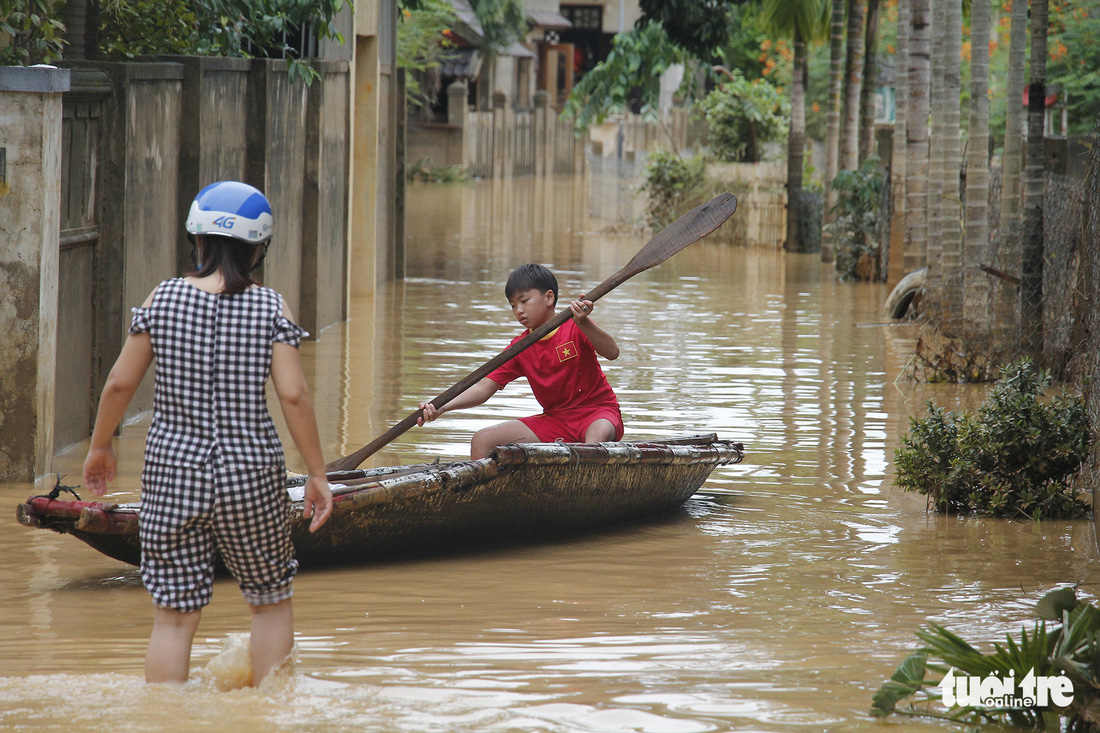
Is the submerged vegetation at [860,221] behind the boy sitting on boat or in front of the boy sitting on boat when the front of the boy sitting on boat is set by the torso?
behind

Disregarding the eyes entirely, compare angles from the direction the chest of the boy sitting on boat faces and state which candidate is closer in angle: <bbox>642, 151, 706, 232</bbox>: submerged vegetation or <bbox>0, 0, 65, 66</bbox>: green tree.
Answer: the green tree

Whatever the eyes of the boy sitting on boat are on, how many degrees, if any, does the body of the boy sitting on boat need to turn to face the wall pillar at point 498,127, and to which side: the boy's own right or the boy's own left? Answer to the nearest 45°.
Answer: approximately 135° to the boy's own right

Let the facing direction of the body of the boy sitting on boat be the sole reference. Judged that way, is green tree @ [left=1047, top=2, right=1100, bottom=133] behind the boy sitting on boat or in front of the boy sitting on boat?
behind

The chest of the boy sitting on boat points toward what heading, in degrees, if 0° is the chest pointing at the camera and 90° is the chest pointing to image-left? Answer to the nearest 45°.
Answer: approximately 45°

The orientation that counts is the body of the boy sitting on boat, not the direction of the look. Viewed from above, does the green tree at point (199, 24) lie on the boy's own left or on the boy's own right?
on the boy's own right

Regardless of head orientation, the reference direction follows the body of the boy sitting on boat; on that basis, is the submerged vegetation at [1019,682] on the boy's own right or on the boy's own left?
on the boy's own left

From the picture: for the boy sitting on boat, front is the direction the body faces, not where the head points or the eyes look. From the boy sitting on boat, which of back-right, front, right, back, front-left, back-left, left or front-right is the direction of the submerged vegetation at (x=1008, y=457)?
back-left

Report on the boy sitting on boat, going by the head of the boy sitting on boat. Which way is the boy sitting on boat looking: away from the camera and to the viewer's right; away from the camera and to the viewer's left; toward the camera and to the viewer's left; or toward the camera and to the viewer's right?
toward the camera and to the viewer's left

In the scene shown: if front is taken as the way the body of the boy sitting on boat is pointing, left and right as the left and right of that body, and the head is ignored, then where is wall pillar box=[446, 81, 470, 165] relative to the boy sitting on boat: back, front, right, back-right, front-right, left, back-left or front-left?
back-right

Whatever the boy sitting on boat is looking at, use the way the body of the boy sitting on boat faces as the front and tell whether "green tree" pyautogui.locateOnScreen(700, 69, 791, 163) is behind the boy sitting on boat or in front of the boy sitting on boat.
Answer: behind

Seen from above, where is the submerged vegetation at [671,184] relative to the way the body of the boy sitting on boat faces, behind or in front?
behind

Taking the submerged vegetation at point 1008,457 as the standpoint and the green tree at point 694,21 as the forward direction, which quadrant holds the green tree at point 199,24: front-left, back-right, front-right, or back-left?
front-left

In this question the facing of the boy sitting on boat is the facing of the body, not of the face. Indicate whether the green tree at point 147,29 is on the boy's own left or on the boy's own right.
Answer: on the boy's own right

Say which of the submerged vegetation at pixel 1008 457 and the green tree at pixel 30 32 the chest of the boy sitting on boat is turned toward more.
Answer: the green tree

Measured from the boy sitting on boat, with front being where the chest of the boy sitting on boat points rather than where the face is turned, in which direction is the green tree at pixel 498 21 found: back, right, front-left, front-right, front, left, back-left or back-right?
back-right
